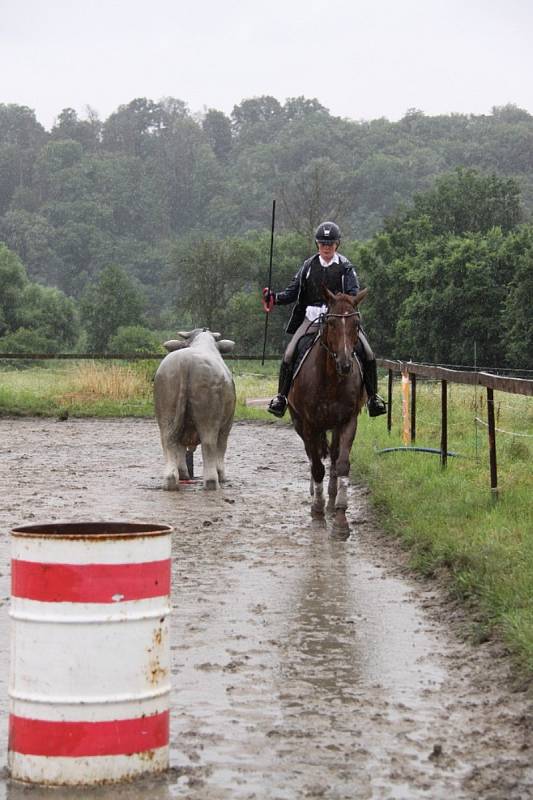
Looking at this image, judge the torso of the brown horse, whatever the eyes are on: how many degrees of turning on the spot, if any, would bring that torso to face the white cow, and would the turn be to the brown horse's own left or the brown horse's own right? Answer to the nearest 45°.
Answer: approximately 135° to the brown horse's own right

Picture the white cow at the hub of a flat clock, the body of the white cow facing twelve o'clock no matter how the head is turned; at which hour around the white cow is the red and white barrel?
The red and white barrel is roughly at 6 o'clock from the white cow.

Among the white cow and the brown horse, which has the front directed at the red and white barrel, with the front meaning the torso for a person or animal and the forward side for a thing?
the brown horse

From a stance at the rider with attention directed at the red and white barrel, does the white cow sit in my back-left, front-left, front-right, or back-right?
back-right

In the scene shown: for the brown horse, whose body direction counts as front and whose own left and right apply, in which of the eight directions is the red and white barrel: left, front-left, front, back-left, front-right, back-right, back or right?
front

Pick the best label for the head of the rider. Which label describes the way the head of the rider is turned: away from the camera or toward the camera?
toward the camera

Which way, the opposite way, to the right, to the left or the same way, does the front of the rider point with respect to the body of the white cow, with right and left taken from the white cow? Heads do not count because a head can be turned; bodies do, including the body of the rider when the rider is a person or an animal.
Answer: the opposite way

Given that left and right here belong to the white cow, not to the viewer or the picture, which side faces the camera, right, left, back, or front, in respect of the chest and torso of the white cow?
back

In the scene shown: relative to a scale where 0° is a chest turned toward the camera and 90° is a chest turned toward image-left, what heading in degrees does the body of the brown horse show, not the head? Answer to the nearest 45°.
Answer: approximately 0°

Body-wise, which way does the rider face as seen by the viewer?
toward the camera

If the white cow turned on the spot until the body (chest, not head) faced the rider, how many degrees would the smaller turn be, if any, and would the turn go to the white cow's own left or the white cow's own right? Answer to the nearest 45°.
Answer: approximately 135° to the white cow's own right

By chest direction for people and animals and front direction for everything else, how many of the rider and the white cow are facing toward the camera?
1

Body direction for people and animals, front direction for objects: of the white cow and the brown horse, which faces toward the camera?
the brown horse

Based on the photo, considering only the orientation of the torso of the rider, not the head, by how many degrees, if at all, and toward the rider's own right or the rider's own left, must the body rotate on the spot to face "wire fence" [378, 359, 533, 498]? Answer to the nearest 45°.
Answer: approximately 90° to the rider's own left

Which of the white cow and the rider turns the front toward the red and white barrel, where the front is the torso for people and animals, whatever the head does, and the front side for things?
the rider

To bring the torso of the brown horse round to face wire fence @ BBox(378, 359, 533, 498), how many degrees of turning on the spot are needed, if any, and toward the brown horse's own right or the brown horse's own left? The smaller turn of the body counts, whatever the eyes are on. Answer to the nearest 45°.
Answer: approximately 135° to the brown horse's own left
